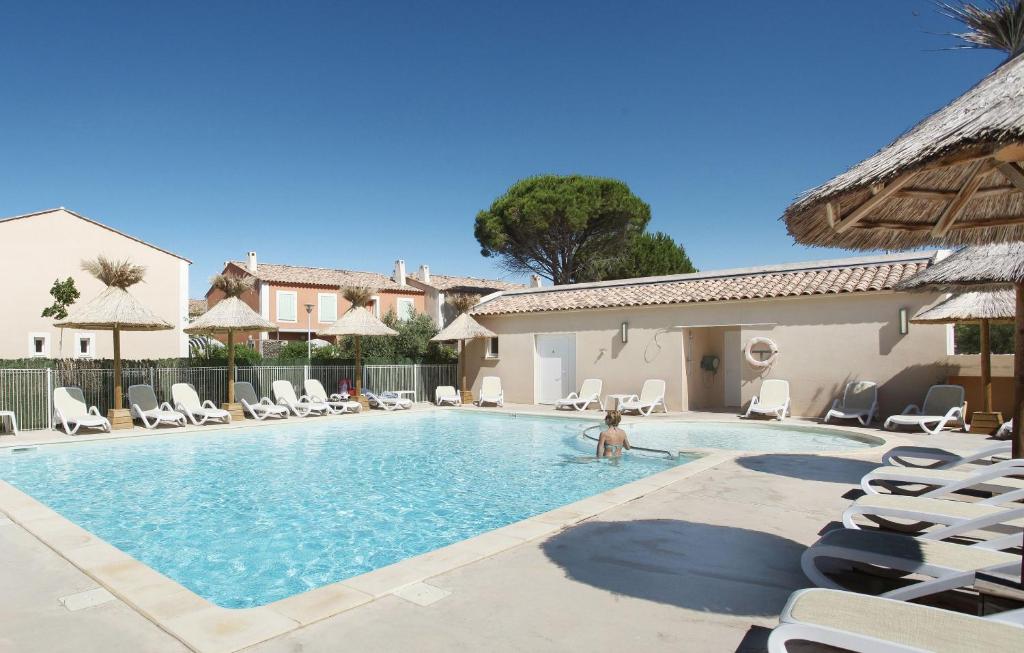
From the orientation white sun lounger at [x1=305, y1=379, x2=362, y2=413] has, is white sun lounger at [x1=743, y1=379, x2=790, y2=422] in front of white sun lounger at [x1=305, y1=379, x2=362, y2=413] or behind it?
in front

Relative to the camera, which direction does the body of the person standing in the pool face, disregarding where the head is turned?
away from the camera

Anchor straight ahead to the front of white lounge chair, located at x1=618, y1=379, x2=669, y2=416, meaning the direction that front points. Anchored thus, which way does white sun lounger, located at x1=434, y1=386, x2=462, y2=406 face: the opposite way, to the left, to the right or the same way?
to the left

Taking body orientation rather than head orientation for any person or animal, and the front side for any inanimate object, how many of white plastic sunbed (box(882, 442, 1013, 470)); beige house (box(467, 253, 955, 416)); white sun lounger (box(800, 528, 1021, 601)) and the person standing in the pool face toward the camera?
1

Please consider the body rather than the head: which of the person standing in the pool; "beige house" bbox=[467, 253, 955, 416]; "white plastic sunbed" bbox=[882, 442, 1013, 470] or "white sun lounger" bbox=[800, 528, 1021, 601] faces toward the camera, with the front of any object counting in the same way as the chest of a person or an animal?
the beige house

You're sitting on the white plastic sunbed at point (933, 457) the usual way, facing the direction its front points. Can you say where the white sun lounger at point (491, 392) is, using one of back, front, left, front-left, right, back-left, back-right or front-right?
front-right

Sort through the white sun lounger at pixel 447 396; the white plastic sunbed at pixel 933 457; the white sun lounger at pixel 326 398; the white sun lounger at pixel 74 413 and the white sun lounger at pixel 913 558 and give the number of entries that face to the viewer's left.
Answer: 2

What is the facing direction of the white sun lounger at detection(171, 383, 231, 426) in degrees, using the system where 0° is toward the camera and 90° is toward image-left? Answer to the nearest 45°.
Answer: approximately 315°

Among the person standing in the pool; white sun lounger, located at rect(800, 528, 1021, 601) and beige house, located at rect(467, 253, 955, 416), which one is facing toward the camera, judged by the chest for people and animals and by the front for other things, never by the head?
the beige house

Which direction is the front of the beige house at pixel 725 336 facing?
toward the camera
